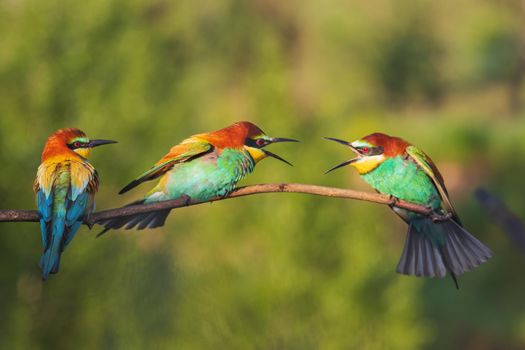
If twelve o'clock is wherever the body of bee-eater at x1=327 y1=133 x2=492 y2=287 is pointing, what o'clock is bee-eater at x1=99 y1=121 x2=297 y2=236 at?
bee-eater at x1=99 y1=121 x2=297 y2=236 is roughly at 1 o'clock from bee-eater at x1=327 y1=133 x2=492 y2=287.

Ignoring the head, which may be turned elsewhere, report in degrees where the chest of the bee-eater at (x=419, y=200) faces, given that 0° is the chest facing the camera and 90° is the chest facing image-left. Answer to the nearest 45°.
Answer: approximately 45°

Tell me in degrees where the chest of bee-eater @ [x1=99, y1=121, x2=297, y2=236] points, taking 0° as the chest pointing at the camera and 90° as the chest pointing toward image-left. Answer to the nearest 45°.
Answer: approximately 270°

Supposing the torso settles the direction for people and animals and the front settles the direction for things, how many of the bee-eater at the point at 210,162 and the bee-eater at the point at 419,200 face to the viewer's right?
1

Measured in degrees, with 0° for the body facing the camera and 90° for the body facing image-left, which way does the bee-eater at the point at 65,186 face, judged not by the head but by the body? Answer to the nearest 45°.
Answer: approximately 225°
